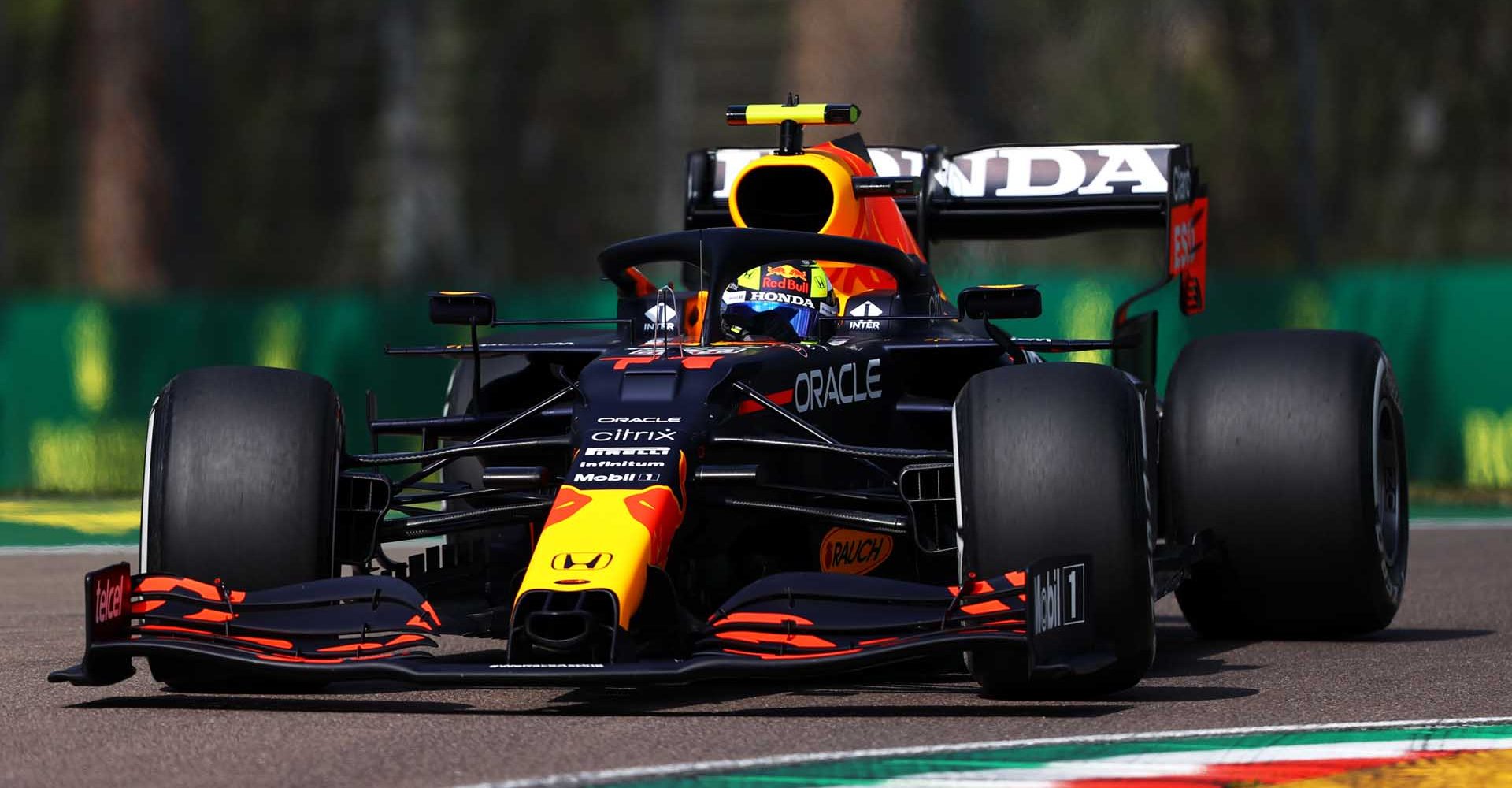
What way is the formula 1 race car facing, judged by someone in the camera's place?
facing the viewer
